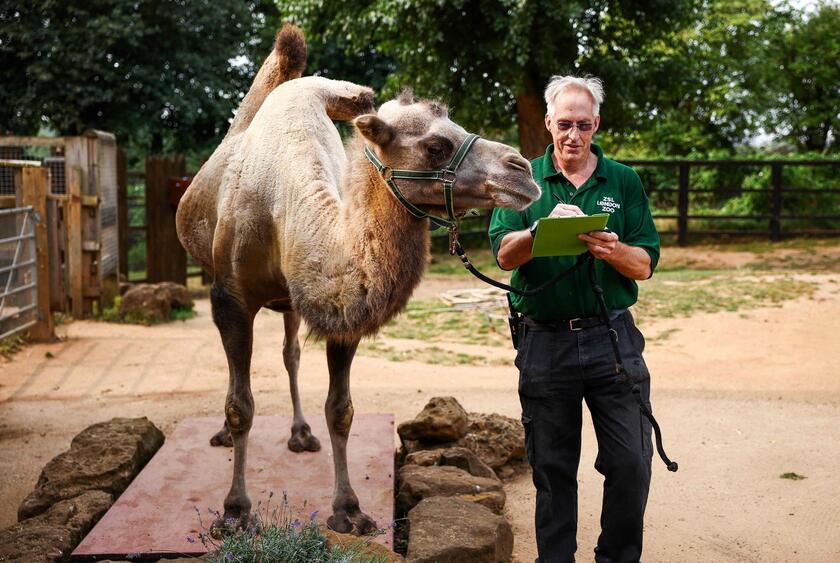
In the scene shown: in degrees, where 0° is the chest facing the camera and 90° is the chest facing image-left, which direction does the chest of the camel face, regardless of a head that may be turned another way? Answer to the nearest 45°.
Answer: approximately 315°

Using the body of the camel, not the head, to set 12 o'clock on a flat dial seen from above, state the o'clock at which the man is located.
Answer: The man is roughly at 12 o'clock from the camel.

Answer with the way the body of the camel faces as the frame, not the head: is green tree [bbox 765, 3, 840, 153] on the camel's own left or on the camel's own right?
on the camel's own left

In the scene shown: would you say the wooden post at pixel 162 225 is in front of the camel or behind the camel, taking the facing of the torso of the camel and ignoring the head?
behind

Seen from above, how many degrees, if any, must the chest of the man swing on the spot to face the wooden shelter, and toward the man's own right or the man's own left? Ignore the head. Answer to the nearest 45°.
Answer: approximately 135° to the man's own right

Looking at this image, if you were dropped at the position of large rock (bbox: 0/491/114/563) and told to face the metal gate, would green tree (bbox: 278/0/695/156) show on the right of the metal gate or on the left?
right

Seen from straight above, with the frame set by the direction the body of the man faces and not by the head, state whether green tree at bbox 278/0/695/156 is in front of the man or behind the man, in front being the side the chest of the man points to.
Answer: behind

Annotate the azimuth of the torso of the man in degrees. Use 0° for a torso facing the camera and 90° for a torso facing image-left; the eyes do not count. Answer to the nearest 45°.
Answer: approximately 0°

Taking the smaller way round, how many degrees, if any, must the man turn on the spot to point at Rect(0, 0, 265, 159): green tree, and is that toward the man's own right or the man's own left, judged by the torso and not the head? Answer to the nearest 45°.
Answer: approximately 135° to the man's own right

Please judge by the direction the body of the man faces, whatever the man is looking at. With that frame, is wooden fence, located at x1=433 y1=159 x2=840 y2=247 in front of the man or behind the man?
behind
